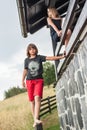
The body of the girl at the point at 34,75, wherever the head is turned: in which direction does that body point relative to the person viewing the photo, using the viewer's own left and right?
facing the viewer

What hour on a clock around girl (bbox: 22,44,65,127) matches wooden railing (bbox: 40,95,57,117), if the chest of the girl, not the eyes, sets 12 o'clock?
The wooden railing is roughly at 6 o'clock from the girl.
